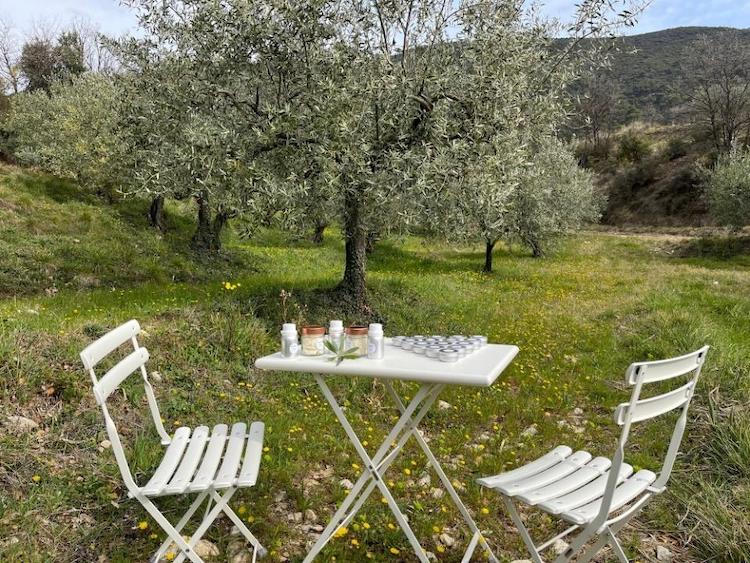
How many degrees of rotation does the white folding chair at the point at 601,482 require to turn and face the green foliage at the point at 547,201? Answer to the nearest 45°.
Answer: approximately 45° to its right

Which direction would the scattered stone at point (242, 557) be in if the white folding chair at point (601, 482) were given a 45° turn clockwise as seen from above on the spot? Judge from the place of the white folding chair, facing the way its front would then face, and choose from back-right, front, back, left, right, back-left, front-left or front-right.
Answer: left

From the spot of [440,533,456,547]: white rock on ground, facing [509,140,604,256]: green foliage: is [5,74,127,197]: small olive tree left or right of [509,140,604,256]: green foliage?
left

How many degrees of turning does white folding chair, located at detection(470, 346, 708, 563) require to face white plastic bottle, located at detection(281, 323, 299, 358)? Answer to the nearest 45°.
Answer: approximately 45° to its left

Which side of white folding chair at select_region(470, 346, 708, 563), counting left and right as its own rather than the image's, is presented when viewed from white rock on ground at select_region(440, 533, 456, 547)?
front

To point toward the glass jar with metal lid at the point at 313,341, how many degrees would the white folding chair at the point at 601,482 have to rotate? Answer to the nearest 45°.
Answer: approximately 45° to its left

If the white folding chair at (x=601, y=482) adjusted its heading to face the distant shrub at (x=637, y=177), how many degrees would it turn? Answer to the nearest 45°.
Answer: approximately 45° to its right

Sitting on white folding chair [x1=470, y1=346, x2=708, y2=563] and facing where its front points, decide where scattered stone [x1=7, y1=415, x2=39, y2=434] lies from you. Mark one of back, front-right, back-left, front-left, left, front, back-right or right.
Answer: front-left

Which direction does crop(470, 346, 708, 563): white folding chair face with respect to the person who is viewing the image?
facing away from the viewer and to the left of the viewer
